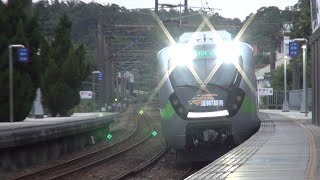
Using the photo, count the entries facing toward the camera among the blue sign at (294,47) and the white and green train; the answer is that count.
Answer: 2

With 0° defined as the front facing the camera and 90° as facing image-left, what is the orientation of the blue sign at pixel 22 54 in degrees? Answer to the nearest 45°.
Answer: approximately 0°

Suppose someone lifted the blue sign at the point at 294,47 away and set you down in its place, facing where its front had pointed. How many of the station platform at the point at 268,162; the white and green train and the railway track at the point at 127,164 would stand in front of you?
3

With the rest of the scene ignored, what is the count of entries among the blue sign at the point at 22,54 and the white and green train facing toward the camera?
2

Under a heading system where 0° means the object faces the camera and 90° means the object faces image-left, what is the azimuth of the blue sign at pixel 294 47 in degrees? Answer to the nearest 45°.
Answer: approximately 0°

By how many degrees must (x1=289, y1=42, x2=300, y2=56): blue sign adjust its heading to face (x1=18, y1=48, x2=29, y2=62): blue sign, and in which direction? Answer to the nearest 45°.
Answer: approximately 45° to its right

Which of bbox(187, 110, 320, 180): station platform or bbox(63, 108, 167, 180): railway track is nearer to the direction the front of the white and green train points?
the station platform

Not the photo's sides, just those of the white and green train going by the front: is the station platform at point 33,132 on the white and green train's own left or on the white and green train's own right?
on the white and green train's own right
